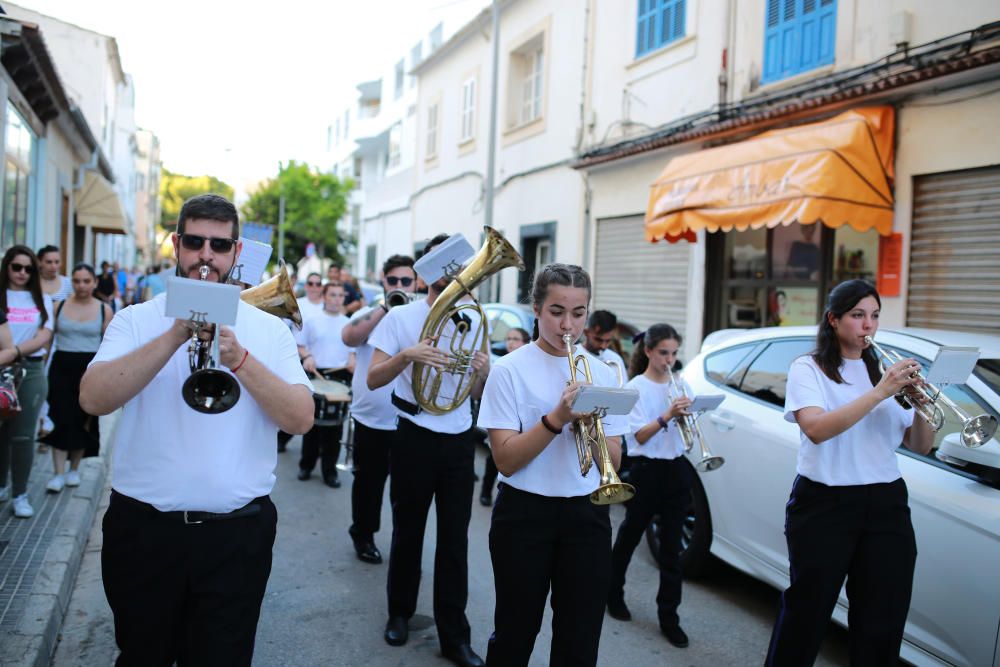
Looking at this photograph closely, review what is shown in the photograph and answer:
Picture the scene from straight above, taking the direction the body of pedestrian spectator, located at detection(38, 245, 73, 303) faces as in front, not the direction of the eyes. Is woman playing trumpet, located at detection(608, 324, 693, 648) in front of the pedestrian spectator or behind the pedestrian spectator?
in front

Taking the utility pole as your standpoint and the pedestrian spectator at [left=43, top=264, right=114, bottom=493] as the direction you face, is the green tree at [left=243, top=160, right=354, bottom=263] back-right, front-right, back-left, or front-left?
back-right

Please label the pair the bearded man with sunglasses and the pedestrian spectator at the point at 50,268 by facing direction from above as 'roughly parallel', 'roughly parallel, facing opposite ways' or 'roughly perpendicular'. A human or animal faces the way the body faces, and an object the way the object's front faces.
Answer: roughly parallel

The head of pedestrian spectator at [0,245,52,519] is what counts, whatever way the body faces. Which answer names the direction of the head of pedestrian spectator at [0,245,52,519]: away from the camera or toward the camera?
toward the camera

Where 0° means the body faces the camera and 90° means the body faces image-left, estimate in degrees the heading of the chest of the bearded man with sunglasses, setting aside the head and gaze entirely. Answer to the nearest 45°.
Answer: approximately 0°

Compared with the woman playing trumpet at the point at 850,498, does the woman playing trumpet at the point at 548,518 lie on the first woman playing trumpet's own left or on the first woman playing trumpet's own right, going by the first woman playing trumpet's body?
on the first woman playing trumpet's own right

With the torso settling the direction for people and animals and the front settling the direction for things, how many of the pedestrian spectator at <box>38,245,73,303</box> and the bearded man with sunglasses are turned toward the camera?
2

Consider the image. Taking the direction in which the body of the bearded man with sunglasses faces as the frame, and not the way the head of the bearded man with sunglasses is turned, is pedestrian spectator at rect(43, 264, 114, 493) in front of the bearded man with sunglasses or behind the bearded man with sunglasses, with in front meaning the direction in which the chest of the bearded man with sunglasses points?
behind

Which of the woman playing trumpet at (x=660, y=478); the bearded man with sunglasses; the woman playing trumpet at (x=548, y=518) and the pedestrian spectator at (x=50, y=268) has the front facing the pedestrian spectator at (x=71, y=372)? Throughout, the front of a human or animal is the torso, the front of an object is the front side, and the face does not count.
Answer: the pedestrian spectator at (x=50, y=268)

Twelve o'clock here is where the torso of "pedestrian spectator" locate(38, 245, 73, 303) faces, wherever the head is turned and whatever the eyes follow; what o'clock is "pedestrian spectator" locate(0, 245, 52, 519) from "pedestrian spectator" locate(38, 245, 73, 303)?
"pedestrian spectator" locate(0, 245, 52, 519) is roughly at 12 o'clock from "pedestrian spectator" locate(38, 245, 73, 303).

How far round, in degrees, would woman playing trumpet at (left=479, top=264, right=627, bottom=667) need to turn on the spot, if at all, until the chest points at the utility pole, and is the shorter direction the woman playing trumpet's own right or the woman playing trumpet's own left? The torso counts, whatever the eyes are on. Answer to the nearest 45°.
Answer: approximately 135° to the woman playing trumpet's own left

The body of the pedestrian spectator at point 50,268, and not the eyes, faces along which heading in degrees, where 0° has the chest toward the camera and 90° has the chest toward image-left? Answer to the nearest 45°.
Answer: approximately 0°

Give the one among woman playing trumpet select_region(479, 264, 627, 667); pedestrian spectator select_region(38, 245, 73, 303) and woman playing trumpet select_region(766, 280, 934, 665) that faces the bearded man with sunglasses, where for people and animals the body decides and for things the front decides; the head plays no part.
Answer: the pedestrian spectator

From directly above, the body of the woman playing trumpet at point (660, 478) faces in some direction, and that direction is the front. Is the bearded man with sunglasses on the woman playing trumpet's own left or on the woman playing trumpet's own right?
on the woman playing trumpet's own right

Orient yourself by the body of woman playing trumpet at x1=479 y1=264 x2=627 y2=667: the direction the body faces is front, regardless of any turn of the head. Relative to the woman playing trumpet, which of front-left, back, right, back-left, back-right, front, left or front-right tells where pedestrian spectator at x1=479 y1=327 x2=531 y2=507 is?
back-left

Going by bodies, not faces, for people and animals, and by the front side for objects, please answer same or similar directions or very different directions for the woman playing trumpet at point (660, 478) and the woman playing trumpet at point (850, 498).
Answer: same or similar directions
